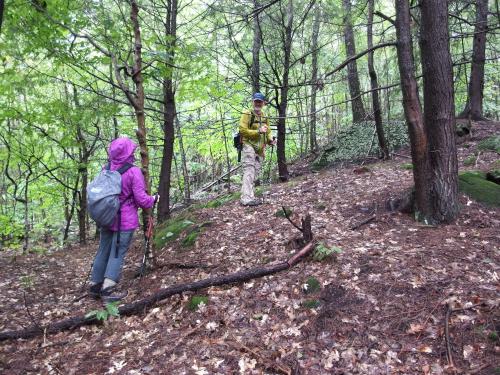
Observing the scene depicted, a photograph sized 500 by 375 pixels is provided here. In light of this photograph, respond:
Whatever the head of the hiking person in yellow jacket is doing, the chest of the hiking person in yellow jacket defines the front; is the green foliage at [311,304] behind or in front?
in front

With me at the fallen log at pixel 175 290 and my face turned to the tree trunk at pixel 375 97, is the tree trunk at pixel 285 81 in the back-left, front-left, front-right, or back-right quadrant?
front-left

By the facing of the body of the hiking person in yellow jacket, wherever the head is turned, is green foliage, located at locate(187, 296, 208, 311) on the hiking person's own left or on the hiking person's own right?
on the hiking person's own right

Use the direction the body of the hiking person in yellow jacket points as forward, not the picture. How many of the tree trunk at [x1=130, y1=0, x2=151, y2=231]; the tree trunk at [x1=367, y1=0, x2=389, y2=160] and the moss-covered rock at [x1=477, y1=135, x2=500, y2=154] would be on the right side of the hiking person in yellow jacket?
1

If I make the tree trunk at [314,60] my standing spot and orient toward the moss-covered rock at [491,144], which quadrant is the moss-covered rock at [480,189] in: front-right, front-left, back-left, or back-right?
front-right

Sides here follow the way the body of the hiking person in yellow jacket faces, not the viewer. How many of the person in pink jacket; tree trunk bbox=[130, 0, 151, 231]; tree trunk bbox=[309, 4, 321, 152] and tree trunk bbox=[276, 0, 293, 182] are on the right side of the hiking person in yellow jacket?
2

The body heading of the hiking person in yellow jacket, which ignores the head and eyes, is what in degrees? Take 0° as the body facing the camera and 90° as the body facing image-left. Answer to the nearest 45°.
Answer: approximately 315°

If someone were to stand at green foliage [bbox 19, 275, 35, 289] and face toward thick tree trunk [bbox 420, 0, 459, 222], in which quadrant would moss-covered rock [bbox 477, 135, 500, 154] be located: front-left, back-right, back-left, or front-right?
front-left

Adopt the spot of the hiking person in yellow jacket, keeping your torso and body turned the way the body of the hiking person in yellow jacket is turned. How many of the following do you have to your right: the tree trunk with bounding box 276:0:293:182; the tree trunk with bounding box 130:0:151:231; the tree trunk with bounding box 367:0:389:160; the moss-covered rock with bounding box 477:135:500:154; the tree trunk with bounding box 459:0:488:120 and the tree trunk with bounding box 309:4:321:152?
1

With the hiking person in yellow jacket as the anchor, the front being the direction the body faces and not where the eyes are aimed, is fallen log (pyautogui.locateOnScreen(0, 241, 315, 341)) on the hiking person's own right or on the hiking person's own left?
on the hiking person's own right

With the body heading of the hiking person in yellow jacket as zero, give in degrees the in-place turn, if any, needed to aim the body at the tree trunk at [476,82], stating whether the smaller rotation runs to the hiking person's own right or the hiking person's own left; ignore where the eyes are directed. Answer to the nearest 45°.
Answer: approximately 90° to the hiking person's own left

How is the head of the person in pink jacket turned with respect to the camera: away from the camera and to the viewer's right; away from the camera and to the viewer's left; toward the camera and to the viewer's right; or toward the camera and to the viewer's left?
away from the camera and to the viewer's right
